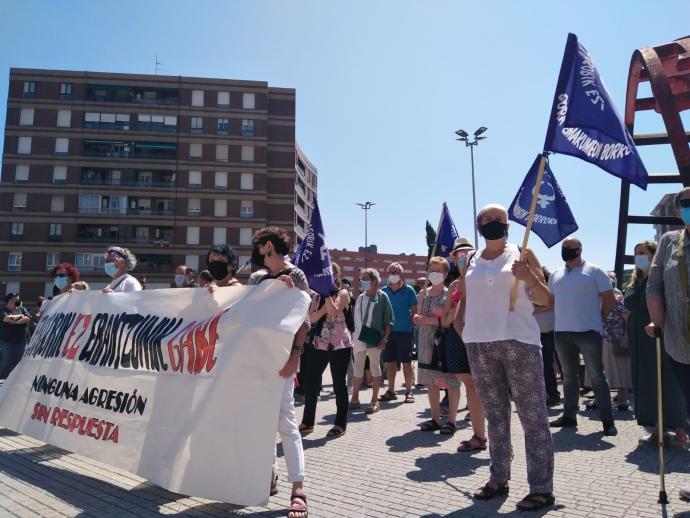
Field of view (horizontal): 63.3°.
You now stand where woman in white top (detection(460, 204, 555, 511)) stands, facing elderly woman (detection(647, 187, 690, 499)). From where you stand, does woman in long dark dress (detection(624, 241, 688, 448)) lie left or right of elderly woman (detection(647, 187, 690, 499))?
left

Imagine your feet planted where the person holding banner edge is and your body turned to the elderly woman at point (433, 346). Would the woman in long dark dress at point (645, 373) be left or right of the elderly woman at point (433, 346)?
right

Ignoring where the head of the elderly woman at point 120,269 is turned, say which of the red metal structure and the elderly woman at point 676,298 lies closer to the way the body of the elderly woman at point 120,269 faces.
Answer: the elderly woman

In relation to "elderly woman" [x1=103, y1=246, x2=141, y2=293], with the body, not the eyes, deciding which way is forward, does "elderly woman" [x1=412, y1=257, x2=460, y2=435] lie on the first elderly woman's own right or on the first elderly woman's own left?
on the first elderly woman's own left

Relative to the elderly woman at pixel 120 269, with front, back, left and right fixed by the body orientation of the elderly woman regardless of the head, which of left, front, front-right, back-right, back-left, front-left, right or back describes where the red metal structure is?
back-left

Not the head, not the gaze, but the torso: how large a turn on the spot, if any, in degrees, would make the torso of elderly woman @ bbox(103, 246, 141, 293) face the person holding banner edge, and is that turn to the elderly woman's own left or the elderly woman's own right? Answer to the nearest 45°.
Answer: approximately 90° to the elderly woman's own left

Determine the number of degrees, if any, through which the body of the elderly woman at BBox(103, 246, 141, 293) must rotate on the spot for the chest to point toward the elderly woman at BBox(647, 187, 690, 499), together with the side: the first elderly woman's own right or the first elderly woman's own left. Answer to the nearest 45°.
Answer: approximately 90° to the first elderly woman's own left

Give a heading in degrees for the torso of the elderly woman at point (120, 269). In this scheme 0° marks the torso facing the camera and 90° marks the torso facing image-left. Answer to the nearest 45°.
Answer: approximately 45°

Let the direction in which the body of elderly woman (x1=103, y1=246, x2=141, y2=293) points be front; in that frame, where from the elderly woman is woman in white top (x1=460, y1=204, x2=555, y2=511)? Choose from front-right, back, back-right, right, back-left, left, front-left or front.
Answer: left
